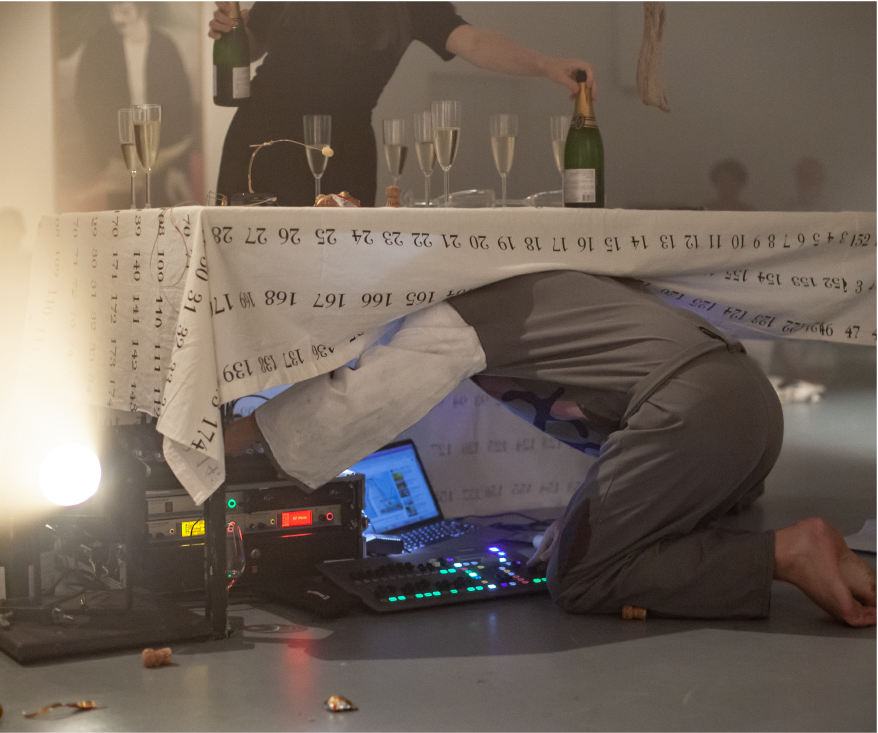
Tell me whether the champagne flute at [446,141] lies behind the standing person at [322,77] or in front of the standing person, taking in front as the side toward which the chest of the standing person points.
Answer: in front

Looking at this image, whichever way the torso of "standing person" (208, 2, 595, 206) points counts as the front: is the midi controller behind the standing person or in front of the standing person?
in front

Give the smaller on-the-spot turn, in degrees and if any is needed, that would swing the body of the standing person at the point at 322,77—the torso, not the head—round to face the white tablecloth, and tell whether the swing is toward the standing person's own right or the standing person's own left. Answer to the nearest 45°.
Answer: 0° — they already face it

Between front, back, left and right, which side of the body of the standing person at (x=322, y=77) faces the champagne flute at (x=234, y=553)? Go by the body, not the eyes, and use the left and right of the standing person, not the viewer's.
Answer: front

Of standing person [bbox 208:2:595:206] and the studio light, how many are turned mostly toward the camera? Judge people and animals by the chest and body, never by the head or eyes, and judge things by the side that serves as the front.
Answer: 2

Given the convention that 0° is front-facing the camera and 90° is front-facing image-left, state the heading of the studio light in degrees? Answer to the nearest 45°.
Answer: approximately 0°

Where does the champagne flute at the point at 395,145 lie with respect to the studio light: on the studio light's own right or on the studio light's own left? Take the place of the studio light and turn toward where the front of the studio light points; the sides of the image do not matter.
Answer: on the studio light's own left

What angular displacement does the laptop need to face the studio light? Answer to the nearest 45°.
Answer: approximately 90° to its right
